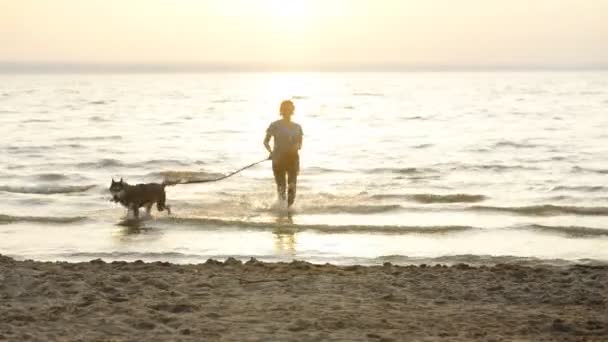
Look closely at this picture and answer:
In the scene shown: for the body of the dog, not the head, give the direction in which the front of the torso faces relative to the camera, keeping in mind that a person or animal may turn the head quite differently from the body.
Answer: to the viewer's left
